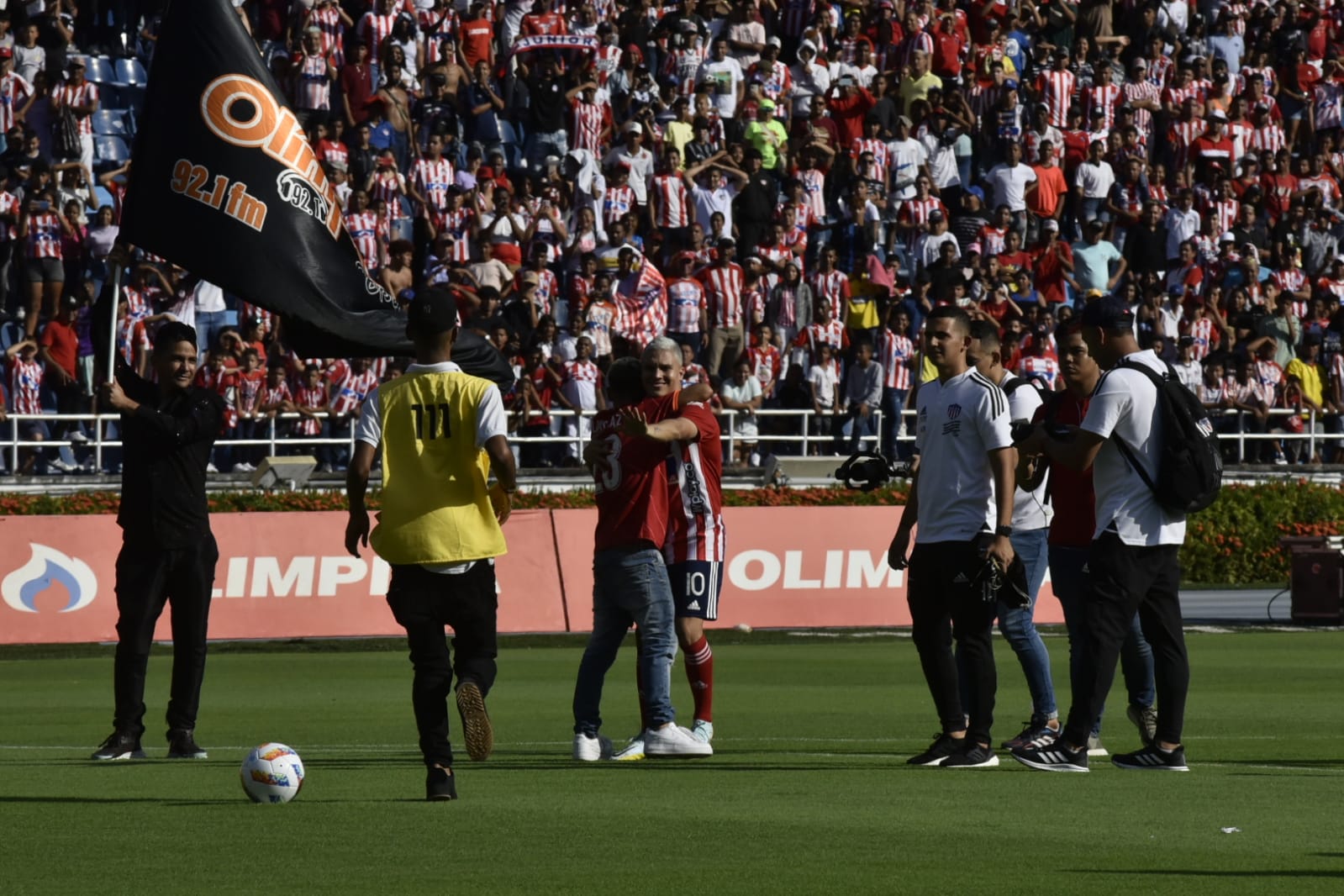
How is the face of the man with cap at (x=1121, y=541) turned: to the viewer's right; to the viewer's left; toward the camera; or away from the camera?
to the viewer's left

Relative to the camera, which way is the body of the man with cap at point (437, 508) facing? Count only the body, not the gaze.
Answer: away from the camera

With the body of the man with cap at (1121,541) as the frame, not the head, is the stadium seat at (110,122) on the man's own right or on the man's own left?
on the man's own right

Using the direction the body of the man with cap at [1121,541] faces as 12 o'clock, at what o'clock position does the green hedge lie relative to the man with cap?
The green hedge is roughly at 3 o'clock from the man with cap.

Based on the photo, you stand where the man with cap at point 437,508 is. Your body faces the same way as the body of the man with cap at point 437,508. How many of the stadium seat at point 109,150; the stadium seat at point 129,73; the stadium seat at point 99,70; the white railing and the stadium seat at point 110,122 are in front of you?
5

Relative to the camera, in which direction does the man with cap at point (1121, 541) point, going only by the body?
to the viewer's left

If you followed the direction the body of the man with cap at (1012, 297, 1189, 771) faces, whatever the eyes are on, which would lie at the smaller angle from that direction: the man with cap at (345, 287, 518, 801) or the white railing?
the man with cap

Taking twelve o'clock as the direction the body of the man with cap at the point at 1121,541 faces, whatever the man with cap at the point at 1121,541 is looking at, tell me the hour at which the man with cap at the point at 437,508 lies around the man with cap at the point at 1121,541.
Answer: the man with cap at the point at 437,508 is roughly at 11 o'clock from the man with cap at the point at 1121,541.

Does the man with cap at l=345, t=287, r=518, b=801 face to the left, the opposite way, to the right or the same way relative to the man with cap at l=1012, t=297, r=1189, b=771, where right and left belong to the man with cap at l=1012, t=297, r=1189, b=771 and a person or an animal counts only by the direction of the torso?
to the right

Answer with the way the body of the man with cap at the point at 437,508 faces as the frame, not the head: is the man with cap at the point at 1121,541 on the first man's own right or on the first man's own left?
on the first man's own right

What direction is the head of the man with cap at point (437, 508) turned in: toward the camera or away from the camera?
away from the camera

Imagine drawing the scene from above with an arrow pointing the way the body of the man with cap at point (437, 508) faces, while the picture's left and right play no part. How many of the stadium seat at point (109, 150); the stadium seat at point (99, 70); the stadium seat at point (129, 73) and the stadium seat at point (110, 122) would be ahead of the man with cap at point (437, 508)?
4

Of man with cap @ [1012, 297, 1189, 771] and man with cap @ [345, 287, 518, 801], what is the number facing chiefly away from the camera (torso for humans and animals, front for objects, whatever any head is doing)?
1
